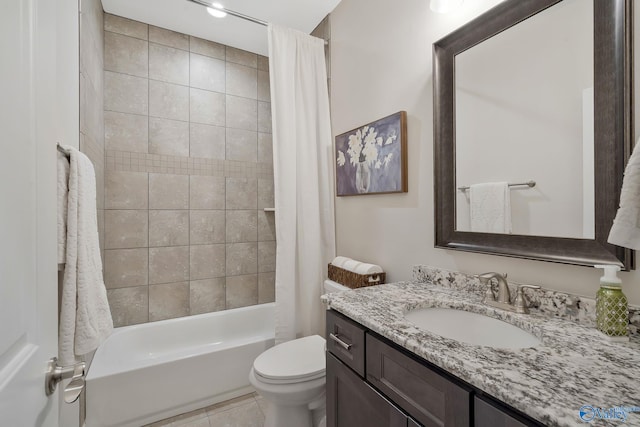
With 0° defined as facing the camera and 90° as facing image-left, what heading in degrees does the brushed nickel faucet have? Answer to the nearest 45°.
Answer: approximately 45°

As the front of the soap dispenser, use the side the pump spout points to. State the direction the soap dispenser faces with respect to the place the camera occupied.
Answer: facing to the left of the viewer

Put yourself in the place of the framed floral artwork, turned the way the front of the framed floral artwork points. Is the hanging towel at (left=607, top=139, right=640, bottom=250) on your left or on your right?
on your left

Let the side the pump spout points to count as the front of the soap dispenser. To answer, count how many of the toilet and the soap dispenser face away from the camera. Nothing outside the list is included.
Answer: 0

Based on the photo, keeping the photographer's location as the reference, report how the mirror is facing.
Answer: facing the viewer and to the left of the viewer

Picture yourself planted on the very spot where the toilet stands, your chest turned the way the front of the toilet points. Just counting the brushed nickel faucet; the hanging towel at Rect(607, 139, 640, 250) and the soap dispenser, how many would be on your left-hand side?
3

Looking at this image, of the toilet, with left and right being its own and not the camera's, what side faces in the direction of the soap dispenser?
left

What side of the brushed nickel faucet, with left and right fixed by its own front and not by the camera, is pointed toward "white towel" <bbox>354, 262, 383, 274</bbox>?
right

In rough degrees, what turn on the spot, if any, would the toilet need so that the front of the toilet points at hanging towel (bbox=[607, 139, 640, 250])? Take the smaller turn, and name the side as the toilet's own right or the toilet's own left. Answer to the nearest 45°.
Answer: approximately 90° to the toilet's own left

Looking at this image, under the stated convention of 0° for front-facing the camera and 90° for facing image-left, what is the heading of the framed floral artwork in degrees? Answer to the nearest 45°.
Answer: approximately 45°
